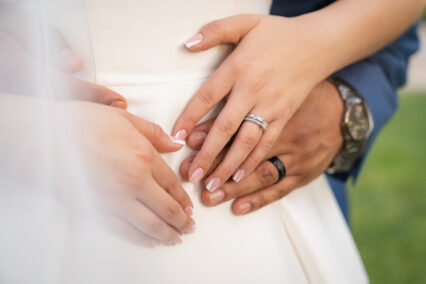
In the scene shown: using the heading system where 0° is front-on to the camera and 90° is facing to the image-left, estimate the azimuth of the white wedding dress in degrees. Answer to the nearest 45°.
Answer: approximately 0°
